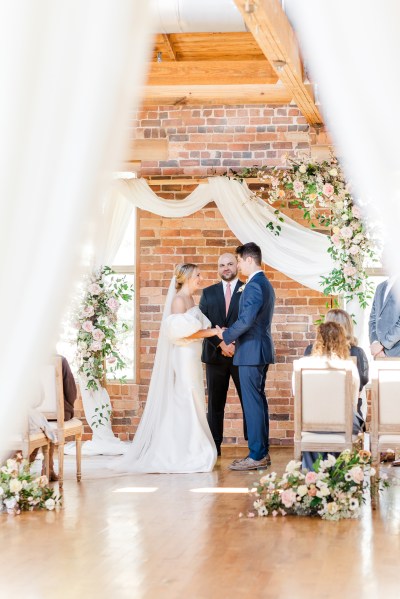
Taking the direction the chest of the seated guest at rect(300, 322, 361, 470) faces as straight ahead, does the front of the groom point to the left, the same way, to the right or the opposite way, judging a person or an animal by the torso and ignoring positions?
to the left

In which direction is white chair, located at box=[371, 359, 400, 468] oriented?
away from the camera

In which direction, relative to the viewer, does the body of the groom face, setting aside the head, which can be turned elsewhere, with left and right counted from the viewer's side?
facing to the left of the viewer

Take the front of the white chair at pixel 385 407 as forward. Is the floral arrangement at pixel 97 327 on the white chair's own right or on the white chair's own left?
on the white chair's own left

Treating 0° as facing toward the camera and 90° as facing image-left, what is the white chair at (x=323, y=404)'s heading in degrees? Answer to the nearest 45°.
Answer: approximately 180°

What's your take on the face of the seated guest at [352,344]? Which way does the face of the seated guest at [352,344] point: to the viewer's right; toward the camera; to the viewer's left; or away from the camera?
away from the camera

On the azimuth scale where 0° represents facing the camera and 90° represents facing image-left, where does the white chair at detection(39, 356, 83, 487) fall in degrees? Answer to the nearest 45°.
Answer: approximately 225°

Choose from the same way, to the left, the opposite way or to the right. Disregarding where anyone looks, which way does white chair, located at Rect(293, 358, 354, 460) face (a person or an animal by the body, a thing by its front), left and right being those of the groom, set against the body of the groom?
to the right

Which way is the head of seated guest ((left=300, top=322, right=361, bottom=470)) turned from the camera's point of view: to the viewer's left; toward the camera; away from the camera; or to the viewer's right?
away from the camera

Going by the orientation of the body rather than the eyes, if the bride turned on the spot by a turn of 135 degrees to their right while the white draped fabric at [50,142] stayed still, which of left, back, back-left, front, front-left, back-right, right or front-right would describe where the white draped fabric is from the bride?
front-left

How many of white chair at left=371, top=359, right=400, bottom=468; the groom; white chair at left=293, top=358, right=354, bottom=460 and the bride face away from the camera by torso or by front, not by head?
2

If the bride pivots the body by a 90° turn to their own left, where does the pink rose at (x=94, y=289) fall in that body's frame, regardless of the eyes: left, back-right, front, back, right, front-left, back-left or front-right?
front-left

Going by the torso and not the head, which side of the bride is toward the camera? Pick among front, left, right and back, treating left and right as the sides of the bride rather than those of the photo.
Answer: right
